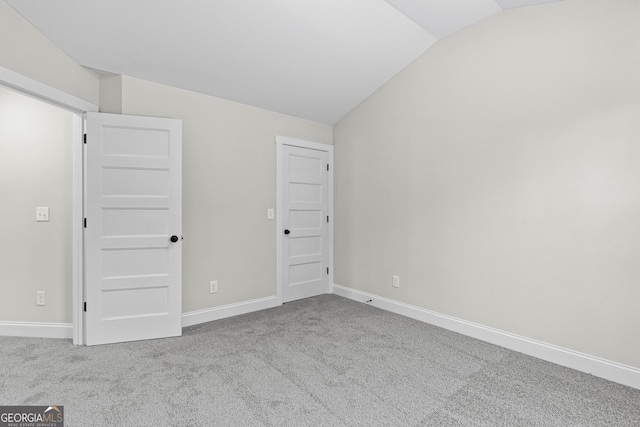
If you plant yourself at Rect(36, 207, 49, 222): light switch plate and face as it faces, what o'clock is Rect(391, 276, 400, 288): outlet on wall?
The outlet on wall is roughly at 10 o'clock from the light switch plate.

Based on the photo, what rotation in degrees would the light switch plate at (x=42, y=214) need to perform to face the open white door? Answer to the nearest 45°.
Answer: approximately 45° to its left

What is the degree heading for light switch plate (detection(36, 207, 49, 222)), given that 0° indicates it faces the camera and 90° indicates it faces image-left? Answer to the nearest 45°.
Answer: approximately 0°

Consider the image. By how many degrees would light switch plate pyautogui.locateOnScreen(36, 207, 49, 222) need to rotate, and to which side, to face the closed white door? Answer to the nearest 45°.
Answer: approximately 90° to its left
